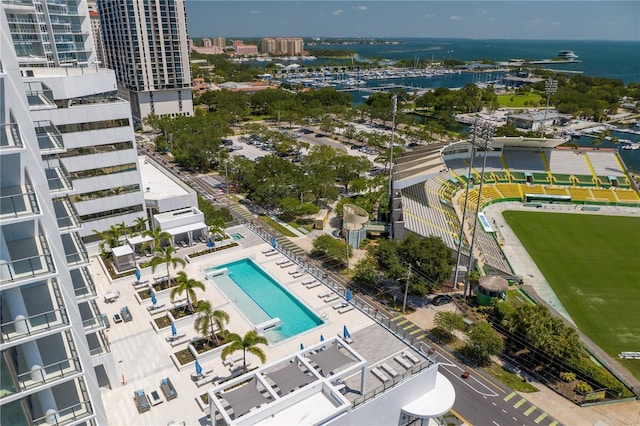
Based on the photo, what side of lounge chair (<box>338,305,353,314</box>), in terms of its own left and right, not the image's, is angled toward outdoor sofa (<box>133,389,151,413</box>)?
front

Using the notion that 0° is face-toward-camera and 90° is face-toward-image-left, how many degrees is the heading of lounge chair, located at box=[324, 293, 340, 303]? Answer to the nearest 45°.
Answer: approximately 45°

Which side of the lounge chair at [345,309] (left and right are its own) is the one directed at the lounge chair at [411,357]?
left

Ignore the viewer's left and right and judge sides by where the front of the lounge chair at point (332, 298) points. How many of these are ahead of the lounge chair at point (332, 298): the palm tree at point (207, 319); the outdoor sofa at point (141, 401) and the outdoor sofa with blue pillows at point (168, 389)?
3

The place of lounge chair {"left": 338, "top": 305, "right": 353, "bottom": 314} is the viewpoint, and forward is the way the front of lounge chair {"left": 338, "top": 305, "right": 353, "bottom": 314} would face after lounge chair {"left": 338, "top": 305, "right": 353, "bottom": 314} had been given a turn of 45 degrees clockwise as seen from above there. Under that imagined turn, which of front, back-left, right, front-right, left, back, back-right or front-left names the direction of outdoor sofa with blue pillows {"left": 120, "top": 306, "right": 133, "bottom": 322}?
front

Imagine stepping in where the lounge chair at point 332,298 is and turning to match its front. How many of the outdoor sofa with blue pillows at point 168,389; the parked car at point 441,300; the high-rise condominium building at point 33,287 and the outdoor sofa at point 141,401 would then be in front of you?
3

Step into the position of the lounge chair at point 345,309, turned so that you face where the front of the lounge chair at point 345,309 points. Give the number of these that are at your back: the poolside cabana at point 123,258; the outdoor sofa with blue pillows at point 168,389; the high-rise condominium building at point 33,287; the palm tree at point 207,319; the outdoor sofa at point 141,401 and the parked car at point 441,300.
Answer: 1

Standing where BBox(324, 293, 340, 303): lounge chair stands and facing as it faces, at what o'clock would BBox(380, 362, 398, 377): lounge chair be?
BBox(380, 362, 398, 377): lounge chair is roughly at 10 o'clock from BBox(324, 293, 340, 303): lounge chair.

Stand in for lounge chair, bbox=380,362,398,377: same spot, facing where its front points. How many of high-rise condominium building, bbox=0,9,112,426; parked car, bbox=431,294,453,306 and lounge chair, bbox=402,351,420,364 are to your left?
1

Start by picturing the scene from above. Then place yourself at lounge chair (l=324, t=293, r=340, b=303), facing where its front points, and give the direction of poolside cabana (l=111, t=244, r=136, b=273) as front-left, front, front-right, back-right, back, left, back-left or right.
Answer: front-right

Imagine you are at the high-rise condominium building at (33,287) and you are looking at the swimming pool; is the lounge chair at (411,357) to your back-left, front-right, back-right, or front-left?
front-right

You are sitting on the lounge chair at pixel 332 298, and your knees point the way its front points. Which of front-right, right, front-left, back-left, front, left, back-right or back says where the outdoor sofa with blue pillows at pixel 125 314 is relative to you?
front-right

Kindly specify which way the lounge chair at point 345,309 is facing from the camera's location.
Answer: facing the viewer and to the left of the viewer

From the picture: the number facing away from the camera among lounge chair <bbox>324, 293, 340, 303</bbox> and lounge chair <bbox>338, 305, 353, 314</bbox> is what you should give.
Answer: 0

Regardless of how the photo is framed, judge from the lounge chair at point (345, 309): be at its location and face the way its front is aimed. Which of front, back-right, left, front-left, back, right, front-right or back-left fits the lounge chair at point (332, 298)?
right

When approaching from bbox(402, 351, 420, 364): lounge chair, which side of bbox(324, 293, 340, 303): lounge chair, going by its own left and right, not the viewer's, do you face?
left

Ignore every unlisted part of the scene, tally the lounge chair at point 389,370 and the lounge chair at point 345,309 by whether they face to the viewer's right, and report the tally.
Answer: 0
